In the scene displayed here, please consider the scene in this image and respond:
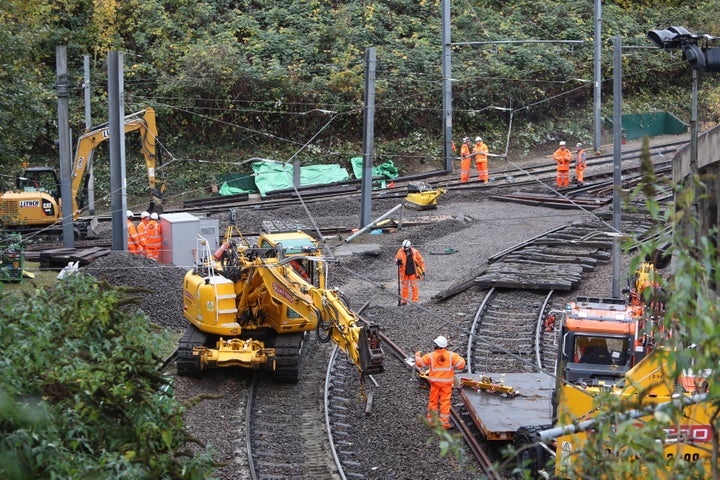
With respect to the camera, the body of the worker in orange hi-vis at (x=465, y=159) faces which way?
to the viewer's right

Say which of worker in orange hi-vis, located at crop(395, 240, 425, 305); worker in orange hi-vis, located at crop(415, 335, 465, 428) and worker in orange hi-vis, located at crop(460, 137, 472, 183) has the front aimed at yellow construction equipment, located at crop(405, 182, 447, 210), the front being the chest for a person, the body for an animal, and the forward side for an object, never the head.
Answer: worker in orange hi-vis, located at crop(415, 335, 465, 428)

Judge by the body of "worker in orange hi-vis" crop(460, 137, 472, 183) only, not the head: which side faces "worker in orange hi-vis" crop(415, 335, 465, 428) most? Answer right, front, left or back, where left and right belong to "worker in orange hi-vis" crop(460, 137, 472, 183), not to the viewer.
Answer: right

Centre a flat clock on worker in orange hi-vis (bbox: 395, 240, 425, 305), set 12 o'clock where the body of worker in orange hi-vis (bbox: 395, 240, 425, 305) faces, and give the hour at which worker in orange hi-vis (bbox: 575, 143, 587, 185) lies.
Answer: worker in orange hi-vis (bbox: 575, 143, 587, 185) is roughly at 7 o'clock from worker in orange hi-vis (bbox: 395, 240, 425, 305).

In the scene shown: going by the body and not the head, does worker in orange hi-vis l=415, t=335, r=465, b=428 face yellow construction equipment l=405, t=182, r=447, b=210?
yes

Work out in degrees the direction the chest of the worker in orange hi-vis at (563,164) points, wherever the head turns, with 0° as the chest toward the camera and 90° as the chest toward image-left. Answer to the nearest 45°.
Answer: approximately 0°

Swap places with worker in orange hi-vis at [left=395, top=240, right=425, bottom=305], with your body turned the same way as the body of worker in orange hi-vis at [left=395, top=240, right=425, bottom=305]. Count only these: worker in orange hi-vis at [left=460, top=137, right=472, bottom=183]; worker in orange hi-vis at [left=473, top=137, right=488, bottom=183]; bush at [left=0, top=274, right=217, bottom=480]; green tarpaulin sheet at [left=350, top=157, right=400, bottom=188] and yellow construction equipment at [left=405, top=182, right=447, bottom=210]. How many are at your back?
4

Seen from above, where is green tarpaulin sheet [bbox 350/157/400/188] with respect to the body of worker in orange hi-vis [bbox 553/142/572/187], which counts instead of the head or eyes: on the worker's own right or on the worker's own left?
on the worker's own right

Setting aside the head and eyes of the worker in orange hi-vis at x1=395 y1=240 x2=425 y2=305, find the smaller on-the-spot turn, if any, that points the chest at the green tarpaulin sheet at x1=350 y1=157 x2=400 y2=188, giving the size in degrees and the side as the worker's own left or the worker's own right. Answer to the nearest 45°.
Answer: approximately 180°

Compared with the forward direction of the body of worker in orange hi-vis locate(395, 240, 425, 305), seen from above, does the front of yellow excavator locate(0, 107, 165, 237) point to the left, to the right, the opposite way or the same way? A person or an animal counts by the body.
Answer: to the left

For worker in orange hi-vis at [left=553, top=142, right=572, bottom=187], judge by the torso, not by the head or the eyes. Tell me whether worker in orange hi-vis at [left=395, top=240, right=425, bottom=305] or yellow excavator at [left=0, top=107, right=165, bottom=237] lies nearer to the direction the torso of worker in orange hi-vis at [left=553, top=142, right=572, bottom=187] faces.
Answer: the worker in orange hi-vis
